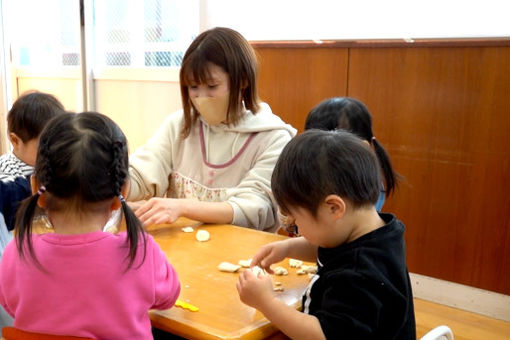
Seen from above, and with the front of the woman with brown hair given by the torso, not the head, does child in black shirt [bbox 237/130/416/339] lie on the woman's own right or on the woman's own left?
on the woman's own left

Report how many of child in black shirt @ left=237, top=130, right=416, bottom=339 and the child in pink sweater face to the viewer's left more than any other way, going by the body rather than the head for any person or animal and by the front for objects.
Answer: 1

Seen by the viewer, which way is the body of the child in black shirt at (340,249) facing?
to the viewer's left

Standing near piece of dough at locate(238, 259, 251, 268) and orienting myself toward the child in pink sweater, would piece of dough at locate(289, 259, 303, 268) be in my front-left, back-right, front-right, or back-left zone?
back-left

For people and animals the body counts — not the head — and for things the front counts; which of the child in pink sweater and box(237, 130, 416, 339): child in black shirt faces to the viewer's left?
the child in black shirt

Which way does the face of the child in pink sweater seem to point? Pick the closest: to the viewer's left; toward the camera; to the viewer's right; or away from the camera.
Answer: away from the camera

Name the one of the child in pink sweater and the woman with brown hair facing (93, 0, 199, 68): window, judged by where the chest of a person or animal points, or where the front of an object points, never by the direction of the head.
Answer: the child in pink sweater

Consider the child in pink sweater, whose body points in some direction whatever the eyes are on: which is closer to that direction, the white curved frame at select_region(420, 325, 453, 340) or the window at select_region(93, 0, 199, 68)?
the window

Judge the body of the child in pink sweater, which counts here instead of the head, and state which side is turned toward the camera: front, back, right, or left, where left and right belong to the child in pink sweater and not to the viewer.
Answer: back

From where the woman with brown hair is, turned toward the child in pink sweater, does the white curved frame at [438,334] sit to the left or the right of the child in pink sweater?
left
